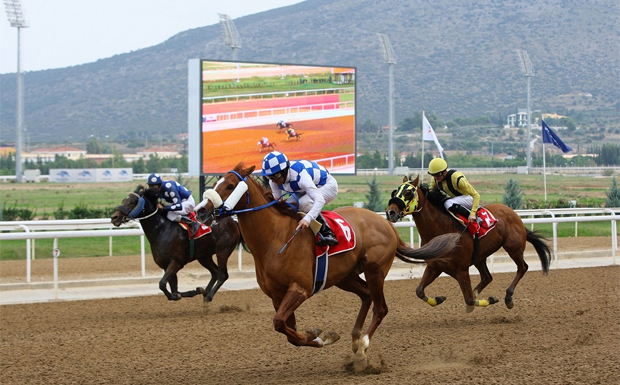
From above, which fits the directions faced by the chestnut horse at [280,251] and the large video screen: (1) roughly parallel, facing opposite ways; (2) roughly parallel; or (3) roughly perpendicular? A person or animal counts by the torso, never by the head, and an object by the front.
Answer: roughly perpendicular

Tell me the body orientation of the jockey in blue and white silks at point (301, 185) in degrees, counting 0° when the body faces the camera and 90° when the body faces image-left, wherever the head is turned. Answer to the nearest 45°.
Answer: approximately 45°

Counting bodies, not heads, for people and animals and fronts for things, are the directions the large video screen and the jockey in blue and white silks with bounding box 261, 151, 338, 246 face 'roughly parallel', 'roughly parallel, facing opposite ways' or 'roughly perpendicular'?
roughly perpendicular

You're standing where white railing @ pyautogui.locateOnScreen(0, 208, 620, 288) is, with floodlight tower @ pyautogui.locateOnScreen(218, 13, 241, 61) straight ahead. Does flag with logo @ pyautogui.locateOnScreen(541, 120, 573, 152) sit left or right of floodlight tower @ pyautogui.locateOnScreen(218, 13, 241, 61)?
right
